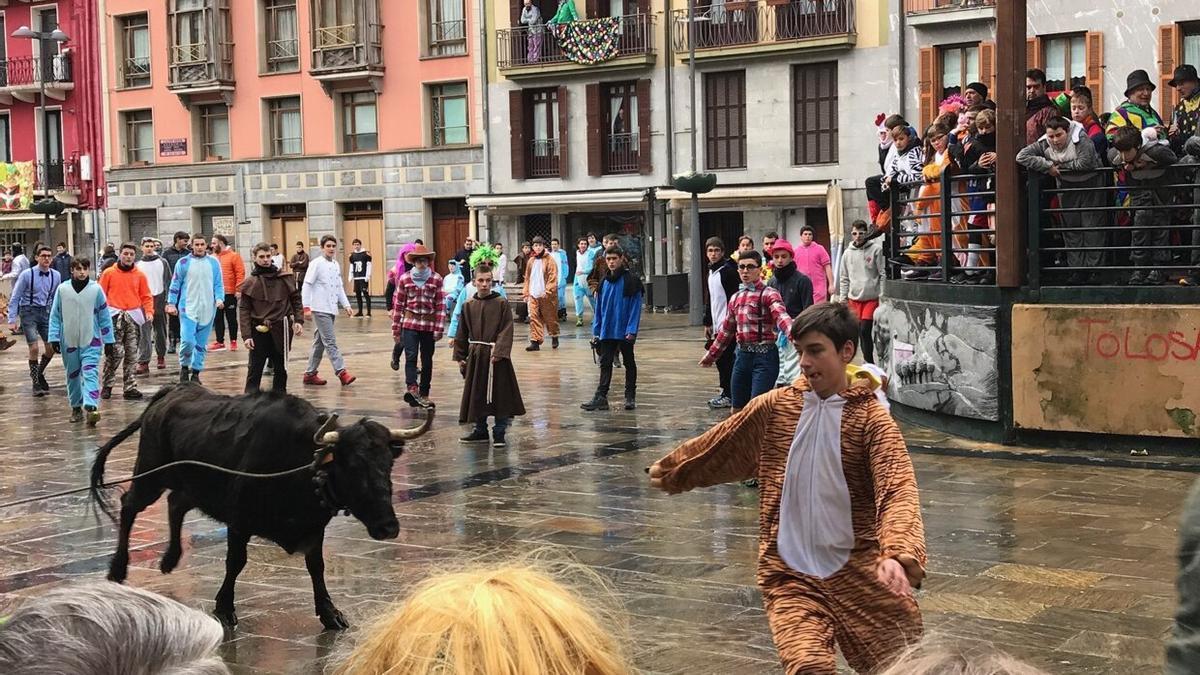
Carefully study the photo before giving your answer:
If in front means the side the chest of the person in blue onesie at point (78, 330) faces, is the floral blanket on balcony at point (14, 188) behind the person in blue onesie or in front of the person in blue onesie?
behind

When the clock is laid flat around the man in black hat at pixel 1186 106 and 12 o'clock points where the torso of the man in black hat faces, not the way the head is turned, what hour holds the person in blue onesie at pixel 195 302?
The person in blue onesie is roughly at 2 o'clock from the man in black hat.

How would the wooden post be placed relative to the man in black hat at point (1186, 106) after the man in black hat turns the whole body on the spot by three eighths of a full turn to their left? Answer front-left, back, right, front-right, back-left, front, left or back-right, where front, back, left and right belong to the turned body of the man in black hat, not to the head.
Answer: back-right

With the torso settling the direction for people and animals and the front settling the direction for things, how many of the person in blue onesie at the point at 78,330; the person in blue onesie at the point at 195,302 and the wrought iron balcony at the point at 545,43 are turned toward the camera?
3

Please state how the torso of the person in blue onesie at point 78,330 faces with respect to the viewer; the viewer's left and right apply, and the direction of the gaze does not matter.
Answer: facing the viewer

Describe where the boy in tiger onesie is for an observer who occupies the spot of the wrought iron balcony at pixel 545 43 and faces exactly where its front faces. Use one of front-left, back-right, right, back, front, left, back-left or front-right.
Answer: front

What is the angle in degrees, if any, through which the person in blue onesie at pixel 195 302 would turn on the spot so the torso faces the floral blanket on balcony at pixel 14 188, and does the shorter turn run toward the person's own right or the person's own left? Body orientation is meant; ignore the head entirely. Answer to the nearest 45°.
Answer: approximately 180°

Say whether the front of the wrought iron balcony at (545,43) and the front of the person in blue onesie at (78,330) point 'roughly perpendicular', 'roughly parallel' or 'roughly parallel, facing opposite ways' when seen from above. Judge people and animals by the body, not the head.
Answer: roughly parallel

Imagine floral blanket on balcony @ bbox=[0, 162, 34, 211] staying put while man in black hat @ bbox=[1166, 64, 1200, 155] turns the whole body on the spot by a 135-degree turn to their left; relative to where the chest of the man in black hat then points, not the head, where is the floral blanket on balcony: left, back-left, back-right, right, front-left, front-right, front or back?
back-left

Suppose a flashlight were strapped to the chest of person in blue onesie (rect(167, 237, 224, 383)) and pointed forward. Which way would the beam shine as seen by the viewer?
toward the camera

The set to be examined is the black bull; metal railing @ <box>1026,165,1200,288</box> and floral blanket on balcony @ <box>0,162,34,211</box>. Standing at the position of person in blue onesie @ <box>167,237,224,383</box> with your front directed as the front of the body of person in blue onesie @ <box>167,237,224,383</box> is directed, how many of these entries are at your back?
1

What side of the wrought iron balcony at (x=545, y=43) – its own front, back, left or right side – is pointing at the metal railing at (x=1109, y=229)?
front

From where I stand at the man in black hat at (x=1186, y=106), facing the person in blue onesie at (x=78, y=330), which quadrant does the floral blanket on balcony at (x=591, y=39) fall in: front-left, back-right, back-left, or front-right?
front-right

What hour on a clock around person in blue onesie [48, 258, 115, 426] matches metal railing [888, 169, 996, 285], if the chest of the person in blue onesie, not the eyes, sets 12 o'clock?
The metal railing is roughly at 10 o'clock from the person in blue onesie.
